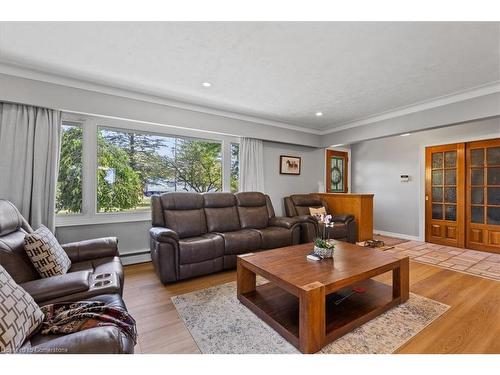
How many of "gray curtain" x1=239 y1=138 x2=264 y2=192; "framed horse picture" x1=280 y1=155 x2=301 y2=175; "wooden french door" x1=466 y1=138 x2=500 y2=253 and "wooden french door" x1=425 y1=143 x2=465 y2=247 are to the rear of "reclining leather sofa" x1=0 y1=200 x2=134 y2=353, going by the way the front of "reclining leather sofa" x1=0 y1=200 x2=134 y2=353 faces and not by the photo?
0

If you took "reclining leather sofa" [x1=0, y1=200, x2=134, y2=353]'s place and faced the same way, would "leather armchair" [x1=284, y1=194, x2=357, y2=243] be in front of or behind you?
in front

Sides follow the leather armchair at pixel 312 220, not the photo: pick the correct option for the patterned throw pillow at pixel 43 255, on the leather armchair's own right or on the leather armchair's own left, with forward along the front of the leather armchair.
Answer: on the leather armchair's own right

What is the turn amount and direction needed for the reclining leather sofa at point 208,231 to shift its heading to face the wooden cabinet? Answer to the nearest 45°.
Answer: approximately 45° to its left

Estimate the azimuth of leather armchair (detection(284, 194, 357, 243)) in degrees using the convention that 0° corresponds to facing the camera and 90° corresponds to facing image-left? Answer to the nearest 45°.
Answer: approximately 315°

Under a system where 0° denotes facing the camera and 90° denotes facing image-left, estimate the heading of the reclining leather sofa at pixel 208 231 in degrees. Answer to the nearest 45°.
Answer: approximately 315°

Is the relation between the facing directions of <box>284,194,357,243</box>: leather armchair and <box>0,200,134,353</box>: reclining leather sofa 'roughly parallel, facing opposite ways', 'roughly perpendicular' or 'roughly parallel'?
roughly perpendicular

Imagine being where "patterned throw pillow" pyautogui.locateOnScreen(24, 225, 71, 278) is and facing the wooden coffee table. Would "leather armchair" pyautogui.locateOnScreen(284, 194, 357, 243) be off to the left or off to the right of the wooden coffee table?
left

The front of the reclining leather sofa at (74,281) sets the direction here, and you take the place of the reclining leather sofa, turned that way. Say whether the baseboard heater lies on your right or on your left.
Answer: on your left

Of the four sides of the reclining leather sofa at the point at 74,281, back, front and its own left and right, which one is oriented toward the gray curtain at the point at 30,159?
left

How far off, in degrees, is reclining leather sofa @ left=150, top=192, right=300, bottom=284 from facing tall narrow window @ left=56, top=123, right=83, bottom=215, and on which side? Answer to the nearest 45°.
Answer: approximately 135° to its right

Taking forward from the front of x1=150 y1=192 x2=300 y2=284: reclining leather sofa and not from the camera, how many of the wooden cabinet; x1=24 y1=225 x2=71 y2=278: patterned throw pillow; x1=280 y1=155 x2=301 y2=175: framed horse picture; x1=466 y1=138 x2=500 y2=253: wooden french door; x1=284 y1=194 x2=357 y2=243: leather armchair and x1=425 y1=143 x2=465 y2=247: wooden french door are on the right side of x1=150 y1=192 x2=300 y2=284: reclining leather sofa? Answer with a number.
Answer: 1

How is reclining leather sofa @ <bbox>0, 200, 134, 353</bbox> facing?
to the viewer's right

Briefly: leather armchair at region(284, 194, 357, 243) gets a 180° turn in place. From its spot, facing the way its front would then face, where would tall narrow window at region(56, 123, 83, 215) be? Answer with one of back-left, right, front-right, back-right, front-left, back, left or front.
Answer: left

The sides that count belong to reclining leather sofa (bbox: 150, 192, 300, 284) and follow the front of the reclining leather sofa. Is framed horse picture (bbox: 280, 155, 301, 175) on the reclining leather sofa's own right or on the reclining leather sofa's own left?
on the reclining leather sofa's own left

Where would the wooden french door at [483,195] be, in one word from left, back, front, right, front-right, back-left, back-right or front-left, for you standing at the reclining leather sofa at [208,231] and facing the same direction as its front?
front-left

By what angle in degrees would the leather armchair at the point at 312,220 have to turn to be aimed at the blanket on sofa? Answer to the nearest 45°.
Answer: approximately 45° to its right

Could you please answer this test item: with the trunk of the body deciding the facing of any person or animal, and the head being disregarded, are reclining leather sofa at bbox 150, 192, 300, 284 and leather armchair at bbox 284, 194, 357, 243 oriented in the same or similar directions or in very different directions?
same or similar directions

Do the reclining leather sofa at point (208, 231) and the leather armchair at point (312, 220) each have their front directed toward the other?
no

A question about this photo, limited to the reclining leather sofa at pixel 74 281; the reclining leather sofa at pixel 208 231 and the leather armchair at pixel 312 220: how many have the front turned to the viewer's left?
0
